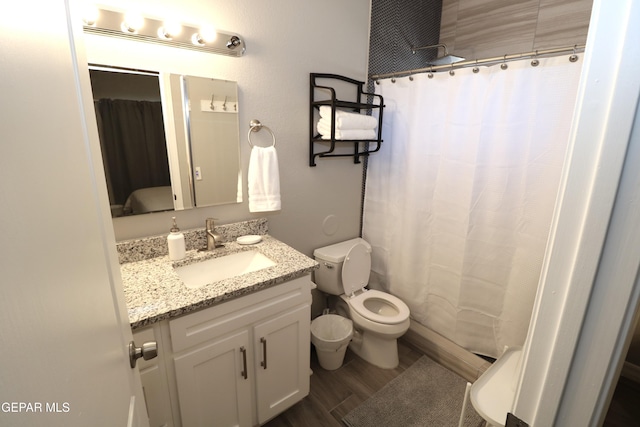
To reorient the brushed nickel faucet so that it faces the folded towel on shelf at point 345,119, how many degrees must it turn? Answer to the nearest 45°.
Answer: approximately 45° to its left

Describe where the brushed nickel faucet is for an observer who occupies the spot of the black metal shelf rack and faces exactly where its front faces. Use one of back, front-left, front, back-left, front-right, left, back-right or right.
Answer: right

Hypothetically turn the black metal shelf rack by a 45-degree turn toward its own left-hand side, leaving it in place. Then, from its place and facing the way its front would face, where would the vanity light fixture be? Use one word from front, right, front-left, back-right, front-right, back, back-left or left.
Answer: back-right

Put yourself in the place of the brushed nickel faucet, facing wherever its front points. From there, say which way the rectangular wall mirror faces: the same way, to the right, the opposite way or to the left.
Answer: the same way

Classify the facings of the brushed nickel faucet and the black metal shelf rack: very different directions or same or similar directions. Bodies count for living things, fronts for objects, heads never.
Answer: same or similar directions

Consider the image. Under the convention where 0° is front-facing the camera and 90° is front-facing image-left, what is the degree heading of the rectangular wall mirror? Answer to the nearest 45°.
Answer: approximately 315°

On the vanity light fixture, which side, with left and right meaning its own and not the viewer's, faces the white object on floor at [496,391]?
front

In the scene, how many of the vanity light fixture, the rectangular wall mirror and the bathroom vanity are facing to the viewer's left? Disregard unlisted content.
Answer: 0

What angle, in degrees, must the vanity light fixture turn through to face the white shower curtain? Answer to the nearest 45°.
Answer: approximately 45° to its left

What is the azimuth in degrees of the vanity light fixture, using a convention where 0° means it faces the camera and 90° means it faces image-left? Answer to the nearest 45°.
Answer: approximately 315°

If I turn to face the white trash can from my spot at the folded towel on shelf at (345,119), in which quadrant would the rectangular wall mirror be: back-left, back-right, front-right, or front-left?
front-right

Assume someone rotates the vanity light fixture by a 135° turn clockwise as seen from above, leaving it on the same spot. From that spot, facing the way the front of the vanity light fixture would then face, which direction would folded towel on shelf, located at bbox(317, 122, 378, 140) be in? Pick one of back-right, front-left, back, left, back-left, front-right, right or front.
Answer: back

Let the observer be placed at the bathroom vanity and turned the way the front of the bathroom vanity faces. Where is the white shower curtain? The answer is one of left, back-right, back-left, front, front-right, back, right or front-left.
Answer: front-left

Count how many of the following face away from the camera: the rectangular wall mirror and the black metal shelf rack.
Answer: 0

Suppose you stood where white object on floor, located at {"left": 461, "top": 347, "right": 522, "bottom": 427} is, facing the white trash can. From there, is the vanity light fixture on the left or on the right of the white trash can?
left

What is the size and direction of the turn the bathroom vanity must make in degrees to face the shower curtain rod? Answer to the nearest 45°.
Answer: approximately 45° to its left

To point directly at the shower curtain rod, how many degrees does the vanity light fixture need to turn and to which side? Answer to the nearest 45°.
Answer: approximately 45° to its left

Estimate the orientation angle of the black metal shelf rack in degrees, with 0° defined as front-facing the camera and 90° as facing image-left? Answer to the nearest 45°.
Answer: approximately 315°

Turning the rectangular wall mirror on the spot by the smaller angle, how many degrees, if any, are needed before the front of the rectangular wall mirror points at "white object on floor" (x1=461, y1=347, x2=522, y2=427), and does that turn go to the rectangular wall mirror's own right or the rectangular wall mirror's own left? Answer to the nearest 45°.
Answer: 0° — it already faces it

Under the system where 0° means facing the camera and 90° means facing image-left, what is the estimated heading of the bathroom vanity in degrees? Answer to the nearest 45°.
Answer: approximately 315°
